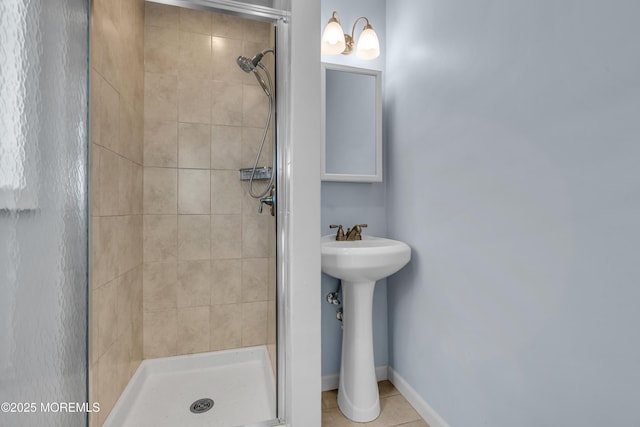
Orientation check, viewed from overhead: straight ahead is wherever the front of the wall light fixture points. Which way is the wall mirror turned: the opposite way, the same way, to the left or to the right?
the same way

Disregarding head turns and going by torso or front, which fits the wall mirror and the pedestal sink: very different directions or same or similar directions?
same or similar directions

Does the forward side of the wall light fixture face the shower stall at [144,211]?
no

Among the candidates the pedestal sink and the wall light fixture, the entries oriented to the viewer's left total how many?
0

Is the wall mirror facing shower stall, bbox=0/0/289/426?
no

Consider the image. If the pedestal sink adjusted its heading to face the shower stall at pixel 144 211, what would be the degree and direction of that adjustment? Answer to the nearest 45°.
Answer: approximately 135° to its right

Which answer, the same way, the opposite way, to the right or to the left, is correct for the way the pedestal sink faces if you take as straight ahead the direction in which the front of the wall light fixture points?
the same way

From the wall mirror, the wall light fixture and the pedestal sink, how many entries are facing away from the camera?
0

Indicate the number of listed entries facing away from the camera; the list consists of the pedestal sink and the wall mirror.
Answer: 0

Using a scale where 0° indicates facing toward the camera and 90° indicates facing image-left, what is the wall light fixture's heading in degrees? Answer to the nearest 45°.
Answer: approximately 315°
